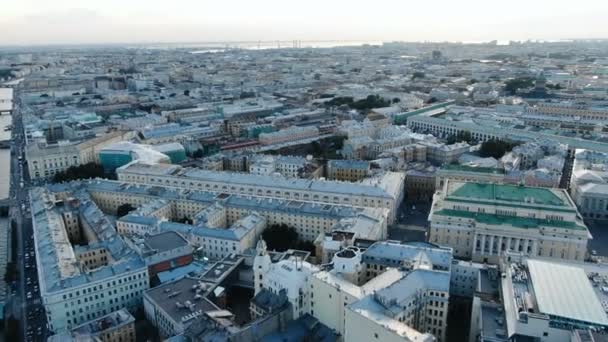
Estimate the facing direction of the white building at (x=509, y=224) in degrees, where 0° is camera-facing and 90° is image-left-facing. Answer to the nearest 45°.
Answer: approximately 0°

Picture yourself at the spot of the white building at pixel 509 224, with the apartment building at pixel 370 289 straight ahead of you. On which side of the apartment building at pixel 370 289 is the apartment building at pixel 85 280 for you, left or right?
right

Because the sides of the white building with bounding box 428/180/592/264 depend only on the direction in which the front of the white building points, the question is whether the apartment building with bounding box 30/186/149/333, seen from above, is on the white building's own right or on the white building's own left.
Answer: on the white building's own right

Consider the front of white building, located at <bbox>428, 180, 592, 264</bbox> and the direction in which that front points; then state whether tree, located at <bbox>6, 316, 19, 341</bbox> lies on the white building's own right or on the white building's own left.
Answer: on the white building's own right

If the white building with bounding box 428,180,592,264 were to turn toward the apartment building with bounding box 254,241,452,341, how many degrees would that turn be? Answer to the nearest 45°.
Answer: approximately 45° to its right
